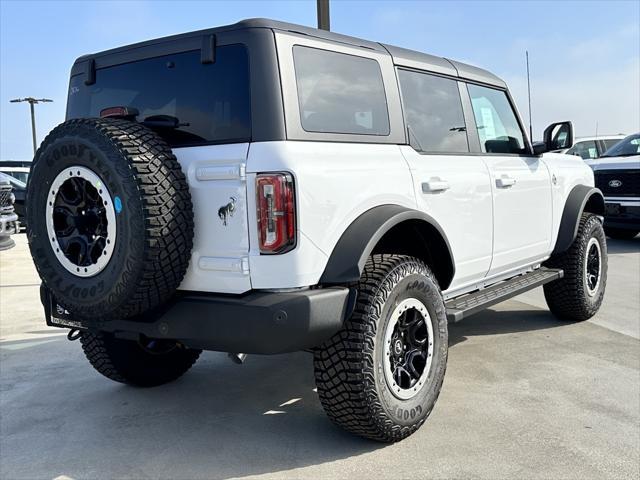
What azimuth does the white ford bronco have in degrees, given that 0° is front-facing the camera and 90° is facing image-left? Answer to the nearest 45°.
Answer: approximately 225°

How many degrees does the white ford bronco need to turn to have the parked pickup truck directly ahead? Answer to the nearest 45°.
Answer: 0° — it already faces it

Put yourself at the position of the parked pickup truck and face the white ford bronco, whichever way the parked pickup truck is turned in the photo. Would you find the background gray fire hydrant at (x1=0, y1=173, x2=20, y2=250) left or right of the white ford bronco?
right

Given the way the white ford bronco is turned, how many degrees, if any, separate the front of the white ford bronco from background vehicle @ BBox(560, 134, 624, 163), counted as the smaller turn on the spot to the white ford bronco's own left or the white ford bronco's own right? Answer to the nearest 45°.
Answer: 0° — it already faces it

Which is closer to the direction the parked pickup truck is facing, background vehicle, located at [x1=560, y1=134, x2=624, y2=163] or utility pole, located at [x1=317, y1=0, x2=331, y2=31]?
the utility pole

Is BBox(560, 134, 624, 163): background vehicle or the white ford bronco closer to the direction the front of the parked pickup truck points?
the white ford bronco

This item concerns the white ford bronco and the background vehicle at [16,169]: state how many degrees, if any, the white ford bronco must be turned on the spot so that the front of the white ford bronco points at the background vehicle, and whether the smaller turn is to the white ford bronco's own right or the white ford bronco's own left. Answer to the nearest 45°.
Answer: approximately 90° to the white ford bronco's own left
